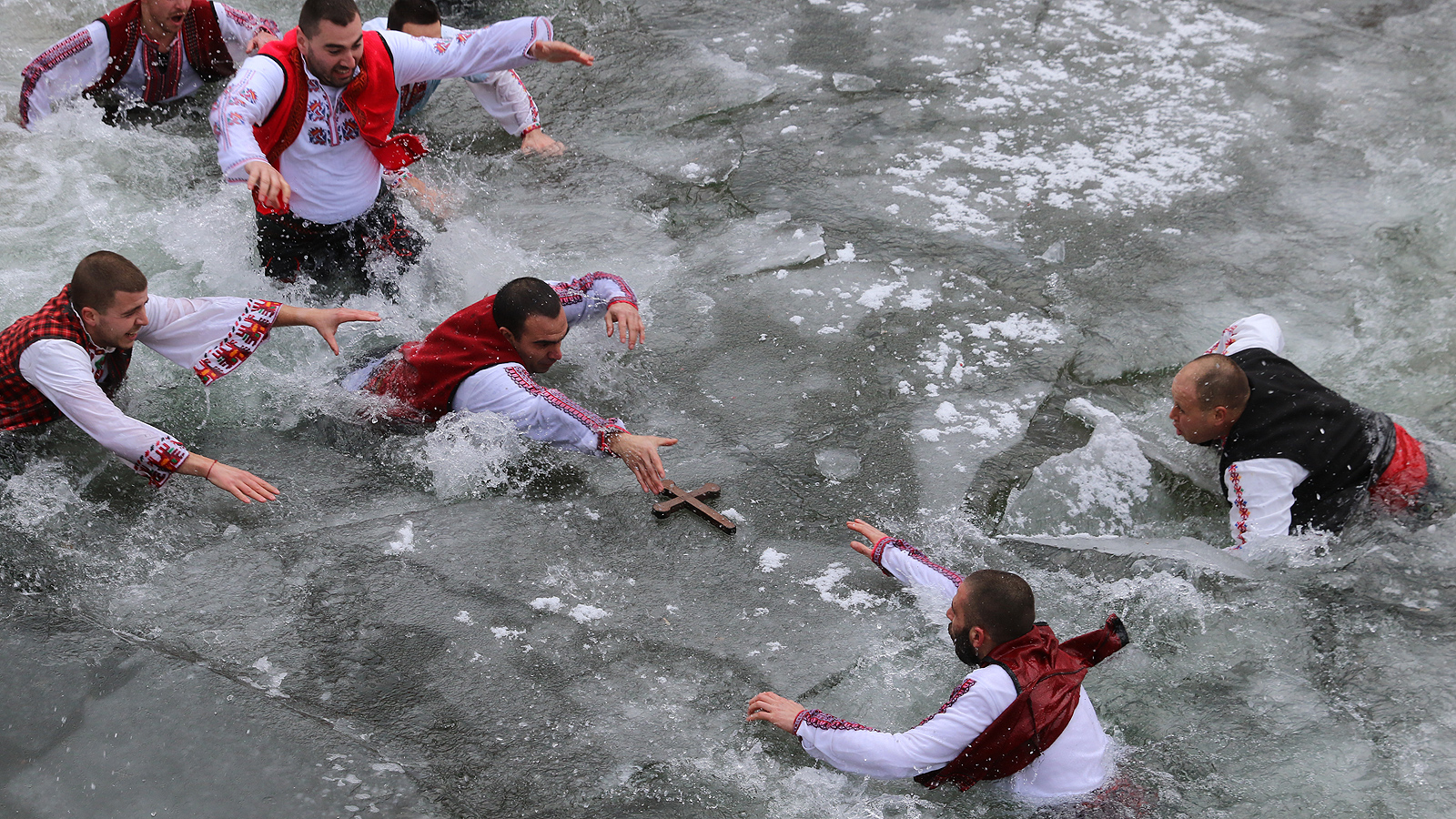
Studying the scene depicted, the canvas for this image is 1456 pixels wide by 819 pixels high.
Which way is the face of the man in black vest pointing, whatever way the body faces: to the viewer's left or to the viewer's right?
to the viewer's left

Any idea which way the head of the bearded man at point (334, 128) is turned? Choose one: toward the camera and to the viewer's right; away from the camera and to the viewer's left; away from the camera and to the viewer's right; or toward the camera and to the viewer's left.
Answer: toward the camera and to the viewer's right

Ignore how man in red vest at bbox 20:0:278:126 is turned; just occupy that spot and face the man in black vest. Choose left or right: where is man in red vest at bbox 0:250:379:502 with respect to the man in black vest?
right

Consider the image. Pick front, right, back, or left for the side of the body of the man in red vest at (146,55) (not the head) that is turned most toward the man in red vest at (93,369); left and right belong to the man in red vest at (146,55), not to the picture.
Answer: front

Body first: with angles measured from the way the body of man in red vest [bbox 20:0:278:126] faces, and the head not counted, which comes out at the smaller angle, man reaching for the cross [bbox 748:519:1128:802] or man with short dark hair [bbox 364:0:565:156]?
the man reaching for the cross

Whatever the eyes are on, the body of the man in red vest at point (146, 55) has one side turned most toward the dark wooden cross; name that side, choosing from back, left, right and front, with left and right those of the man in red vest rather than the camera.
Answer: front

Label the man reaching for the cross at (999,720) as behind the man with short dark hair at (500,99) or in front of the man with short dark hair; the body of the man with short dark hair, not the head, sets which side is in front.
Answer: in front

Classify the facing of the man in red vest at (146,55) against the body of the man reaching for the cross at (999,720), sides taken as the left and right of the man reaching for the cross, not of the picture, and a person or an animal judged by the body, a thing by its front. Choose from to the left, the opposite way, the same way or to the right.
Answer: the opposite way

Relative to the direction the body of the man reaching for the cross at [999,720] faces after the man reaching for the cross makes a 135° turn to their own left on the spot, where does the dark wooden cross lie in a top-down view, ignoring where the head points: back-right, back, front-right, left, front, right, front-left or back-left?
back-right

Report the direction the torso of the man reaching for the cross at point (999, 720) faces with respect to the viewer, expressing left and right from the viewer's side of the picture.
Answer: facing away from the viewer and to the left of the viewer

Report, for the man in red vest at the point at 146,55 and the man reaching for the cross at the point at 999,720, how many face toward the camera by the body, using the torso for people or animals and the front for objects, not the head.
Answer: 1

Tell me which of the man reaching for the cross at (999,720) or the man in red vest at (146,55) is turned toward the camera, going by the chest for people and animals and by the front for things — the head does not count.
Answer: the man in red vest

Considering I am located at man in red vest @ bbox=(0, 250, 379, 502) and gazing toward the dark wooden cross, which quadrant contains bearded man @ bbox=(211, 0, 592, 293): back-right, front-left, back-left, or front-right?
front-left

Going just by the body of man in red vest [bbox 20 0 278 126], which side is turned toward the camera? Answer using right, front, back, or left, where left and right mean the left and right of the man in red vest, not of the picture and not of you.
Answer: front
